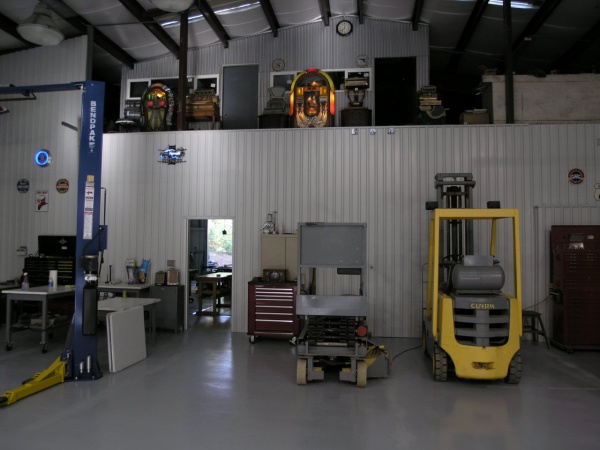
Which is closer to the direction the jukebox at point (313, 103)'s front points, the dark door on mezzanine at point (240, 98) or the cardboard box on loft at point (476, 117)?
the cardboard box on loft

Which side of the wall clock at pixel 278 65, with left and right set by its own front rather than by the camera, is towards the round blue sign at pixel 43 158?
right

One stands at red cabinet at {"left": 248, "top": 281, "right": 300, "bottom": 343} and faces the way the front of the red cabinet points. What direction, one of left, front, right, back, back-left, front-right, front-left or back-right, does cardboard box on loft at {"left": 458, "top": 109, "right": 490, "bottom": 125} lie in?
left

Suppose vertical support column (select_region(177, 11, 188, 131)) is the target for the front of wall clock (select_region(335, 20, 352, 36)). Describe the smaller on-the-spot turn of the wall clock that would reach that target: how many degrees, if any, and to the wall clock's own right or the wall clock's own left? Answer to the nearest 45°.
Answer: approximately 45° to the wall clock's own right

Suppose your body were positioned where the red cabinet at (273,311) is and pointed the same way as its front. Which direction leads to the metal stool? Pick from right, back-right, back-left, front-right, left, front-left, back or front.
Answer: left

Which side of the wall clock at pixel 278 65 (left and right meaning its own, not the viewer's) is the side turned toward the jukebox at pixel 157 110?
right

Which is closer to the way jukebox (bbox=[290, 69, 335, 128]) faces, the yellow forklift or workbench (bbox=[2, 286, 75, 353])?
the yellow forklift

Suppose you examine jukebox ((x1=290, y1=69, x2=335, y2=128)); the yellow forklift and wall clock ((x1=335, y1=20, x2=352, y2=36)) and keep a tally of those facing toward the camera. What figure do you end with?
2
